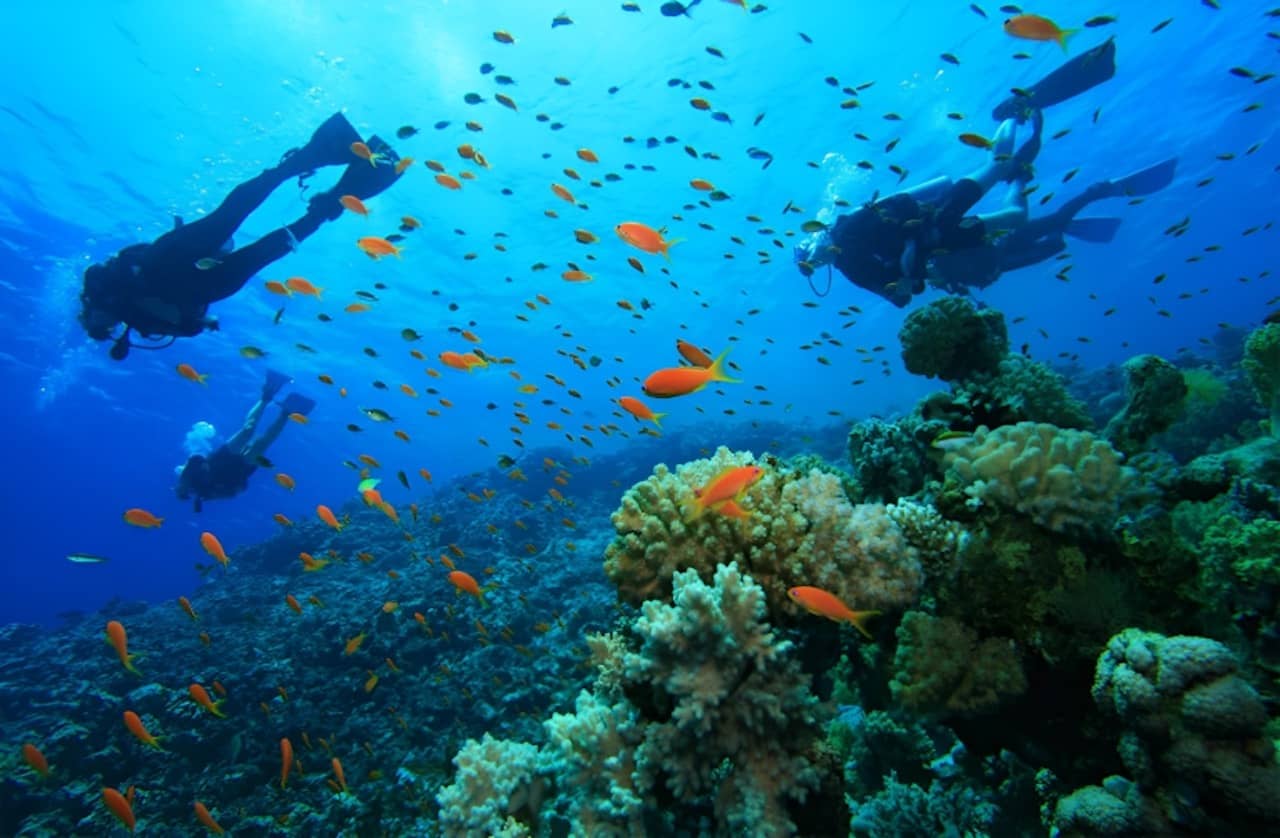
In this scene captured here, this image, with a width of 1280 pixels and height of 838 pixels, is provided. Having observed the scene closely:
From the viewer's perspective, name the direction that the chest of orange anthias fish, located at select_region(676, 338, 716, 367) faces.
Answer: to the viewer's left

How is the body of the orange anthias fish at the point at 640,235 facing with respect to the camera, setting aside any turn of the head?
to the viewer's left

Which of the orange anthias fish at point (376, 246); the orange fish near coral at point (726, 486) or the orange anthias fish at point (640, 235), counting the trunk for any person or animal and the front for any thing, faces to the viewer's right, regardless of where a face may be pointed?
the orange fish near coral

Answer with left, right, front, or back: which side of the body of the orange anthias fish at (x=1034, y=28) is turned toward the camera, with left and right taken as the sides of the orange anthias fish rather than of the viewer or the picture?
left

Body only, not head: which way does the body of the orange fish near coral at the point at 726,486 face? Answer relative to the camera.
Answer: to the viewer's right

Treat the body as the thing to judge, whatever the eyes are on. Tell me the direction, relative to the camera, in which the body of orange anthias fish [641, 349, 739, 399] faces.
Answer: to the viewer's left

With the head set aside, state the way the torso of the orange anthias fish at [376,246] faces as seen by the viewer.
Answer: to the viewer's left

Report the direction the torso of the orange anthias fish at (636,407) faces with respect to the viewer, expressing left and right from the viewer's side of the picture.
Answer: facing to the left of the viewer
